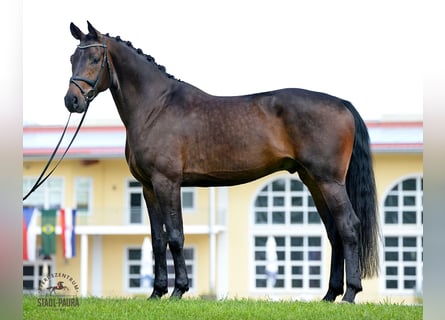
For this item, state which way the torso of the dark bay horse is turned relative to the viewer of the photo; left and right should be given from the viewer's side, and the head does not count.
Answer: facing to the left of the viewer

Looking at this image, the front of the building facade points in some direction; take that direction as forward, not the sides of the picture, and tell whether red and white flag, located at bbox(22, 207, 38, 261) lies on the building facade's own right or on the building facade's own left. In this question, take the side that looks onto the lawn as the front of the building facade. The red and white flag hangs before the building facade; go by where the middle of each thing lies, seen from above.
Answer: on the building facade's own right

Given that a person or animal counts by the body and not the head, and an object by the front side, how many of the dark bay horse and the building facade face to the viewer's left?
1

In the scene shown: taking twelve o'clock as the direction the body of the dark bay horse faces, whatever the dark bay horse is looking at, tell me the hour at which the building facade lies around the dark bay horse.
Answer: The building facade is roughly at 3 o'clock from the dark bay horse.

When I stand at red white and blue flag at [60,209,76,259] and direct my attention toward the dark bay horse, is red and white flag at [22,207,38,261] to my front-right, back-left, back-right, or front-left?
back-right

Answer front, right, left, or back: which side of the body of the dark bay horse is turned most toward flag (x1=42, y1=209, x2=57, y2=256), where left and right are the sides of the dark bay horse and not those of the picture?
right

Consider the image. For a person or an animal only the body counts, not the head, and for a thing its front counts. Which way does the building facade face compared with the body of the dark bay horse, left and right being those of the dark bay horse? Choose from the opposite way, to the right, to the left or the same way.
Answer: to the left

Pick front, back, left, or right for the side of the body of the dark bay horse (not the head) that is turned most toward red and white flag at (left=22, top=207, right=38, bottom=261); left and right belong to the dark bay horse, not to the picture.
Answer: right

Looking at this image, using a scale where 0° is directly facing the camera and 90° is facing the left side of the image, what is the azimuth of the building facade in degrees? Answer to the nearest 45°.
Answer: approximately 0°

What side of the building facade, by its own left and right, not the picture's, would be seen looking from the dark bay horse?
front
